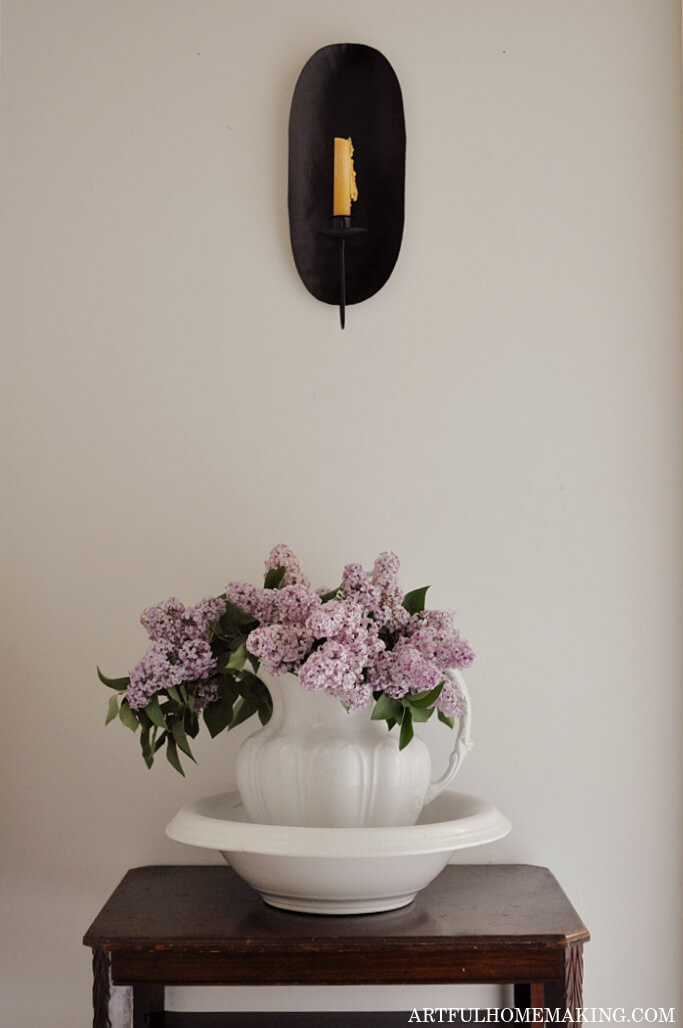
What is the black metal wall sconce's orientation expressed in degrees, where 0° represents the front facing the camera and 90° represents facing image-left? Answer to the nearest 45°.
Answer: approximately 0°
